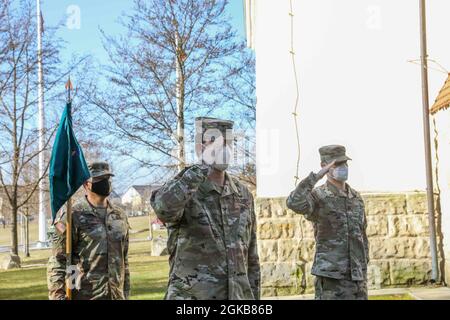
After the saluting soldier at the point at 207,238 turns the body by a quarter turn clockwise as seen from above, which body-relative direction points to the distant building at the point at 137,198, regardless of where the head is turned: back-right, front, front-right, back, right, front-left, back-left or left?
back-right

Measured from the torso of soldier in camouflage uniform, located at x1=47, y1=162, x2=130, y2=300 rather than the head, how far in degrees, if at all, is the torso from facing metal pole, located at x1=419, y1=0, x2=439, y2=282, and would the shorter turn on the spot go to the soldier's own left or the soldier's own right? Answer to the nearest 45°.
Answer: approximately 90° to the soldier's own left

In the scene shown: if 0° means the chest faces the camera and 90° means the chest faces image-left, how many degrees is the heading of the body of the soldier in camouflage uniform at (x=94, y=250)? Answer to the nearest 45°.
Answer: approximately 315°

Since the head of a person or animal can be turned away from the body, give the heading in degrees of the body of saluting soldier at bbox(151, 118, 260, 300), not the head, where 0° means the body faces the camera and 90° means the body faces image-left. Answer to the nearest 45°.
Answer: approximately 315°

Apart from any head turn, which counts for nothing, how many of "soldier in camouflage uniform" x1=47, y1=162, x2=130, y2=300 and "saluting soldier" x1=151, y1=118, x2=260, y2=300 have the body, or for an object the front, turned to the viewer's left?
0

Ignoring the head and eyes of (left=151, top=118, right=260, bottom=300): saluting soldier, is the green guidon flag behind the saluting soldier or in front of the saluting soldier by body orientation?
behind

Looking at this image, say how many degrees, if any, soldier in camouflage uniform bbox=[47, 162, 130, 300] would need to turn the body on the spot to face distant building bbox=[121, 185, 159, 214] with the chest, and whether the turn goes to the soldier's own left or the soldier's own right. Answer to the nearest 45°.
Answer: approximately 135° to the soldier's own left
